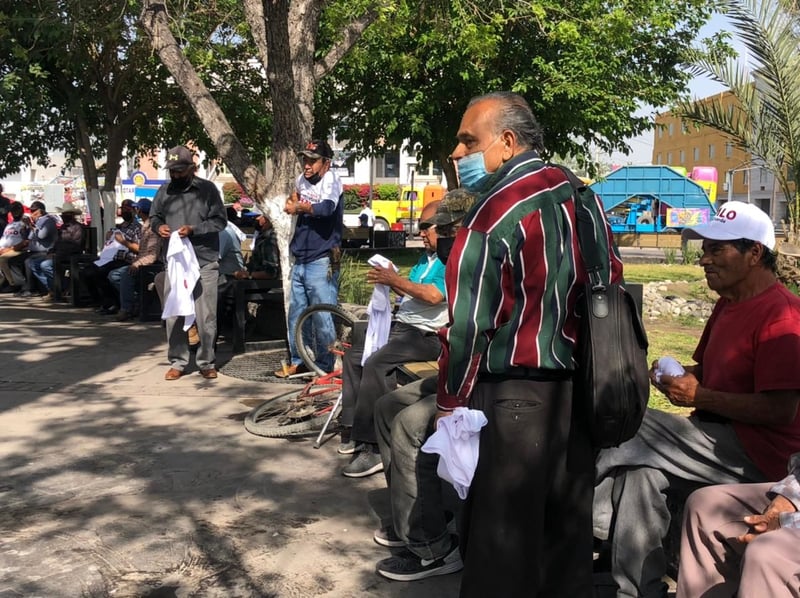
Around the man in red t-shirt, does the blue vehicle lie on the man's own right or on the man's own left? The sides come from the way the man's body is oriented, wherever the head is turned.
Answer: on the man's own right

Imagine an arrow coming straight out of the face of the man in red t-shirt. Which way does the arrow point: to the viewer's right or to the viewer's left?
to the viewer's left

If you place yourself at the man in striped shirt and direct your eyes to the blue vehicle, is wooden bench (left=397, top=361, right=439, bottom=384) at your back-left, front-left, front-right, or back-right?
front-left

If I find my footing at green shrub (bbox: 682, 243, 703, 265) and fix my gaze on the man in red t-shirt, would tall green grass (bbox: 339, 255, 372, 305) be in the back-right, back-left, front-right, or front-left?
front-right

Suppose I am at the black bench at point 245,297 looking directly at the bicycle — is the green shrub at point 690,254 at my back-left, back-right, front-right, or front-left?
back-left

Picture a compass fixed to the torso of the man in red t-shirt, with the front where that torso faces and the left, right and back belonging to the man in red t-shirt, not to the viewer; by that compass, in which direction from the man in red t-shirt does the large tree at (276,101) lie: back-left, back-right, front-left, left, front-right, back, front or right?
front-right

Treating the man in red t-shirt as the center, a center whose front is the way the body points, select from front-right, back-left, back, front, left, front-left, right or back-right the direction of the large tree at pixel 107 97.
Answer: front-right

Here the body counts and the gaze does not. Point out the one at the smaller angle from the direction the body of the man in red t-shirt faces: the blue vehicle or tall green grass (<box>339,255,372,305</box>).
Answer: the tall green grass

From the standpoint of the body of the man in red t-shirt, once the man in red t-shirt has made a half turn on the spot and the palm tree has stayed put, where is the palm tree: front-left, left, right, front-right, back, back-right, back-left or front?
left

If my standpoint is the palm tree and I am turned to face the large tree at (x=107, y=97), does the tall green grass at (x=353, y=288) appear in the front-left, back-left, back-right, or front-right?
front-left

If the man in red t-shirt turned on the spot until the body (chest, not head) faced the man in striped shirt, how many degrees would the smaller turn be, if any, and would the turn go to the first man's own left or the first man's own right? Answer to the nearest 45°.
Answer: approximately 45° to the first man's own left

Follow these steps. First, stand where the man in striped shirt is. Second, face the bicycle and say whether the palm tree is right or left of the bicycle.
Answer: right

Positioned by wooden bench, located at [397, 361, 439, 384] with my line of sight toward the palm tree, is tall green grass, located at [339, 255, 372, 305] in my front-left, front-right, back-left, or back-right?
front-left

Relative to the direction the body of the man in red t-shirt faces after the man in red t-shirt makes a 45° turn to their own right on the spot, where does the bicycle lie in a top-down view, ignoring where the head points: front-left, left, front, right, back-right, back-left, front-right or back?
front

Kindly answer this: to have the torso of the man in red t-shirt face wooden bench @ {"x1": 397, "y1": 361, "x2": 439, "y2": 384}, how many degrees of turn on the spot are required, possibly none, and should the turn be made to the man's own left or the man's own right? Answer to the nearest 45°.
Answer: approximately 45° to the man's own right

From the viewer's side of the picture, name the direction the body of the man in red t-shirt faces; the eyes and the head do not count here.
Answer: to the viewer's left

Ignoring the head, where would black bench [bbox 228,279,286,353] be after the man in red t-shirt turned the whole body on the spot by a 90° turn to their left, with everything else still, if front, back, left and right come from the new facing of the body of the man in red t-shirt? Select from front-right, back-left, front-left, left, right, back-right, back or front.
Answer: back-right

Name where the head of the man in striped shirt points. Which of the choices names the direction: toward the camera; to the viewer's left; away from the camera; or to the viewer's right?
to the viewer's left
